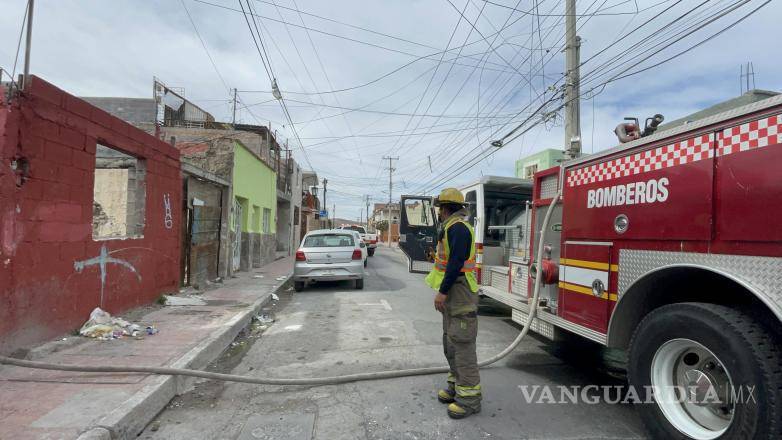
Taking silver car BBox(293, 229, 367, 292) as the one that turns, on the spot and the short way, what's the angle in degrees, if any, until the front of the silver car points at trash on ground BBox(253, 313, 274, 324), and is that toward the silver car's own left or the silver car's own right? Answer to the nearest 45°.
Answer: approximately 180°

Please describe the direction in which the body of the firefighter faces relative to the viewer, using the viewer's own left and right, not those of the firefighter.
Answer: facing to the left of the viewer

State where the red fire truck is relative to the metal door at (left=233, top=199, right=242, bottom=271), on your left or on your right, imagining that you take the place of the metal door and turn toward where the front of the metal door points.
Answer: on your right

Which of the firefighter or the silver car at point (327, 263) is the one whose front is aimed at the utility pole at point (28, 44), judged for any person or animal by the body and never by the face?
the firefighter

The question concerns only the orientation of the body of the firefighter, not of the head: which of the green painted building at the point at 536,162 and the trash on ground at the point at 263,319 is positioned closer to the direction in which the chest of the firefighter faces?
the trash on ground

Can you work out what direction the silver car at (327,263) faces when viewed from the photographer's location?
facing away from the viewer

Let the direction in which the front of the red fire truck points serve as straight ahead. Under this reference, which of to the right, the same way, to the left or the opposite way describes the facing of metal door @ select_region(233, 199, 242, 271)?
to the right

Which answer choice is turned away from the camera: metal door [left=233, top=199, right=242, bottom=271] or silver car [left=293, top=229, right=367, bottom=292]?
the silver car

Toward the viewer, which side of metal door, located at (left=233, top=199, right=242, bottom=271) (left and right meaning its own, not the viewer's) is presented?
right

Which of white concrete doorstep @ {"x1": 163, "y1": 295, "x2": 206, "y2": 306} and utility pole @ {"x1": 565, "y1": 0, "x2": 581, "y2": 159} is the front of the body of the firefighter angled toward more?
the white concrete doorstep

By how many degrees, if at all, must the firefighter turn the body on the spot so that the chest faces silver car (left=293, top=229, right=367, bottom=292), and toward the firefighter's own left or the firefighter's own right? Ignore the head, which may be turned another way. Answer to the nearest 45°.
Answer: approximately 45° to the firefighter's own right

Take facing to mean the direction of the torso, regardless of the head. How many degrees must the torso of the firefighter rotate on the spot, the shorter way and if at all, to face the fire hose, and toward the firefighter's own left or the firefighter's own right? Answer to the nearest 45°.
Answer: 0° — they already face it
